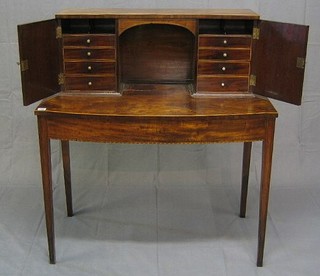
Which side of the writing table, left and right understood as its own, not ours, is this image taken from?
front
